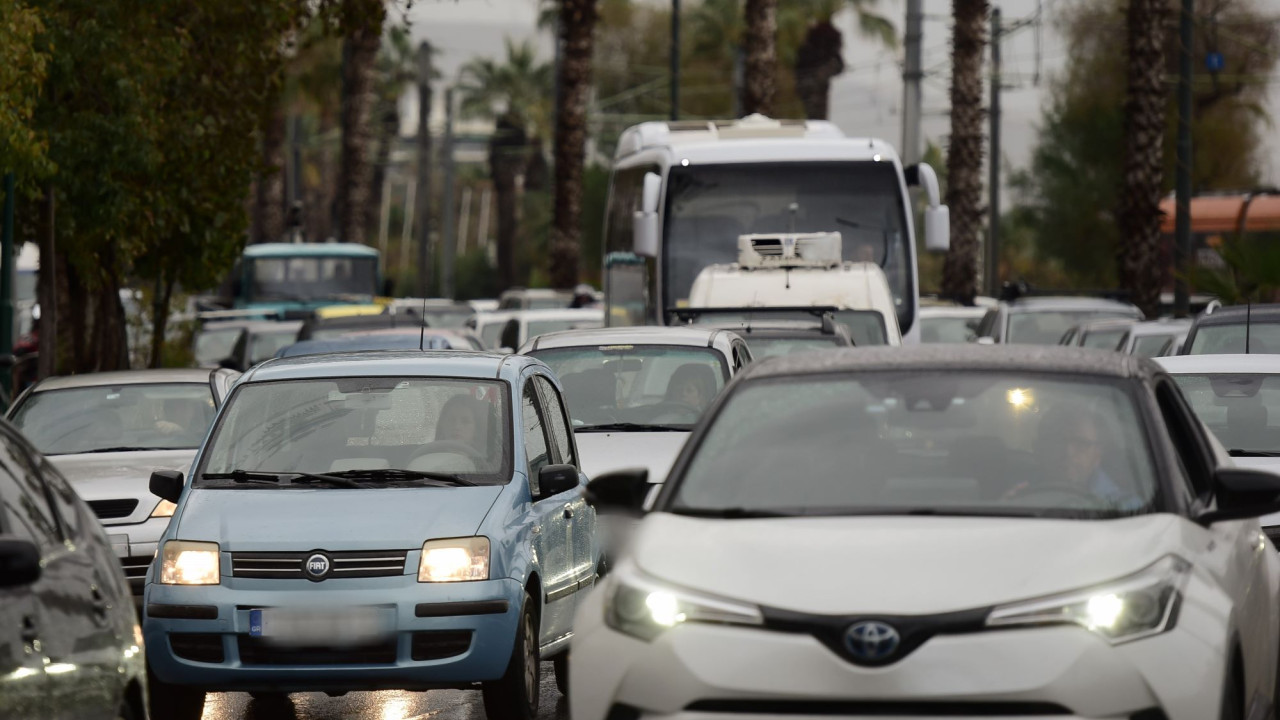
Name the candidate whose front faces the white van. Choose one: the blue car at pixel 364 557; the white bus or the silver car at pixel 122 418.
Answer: the white bus

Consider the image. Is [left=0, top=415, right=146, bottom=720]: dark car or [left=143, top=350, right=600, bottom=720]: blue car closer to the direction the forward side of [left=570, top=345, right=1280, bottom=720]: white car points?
the dark car

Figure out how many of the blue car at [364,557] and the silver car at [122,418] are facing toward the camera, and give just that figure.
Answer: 2

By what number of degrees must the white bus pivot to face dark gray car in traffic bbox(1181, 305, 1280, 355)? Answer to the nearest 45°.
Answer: approximately 45° to its left

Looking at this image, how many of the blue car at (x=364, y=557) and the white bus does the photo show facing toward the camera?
2

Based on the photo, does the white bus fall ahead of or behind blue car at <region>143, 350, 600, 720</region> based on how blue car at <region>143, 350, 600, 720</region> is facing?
behind

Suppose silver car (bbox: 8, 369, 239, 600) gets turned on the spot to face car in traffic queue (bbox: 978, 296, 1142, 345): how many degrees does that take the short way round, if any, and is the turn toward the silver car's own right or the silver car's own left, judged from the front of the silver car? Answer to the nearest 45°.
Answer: approximately 135° to the silver car's own left

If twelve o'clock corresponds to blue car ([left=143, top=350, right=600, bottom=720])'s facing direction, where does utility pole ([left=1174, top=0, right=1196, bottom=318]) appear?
The utility pole is roughly at 7 o'clock from the blue car.

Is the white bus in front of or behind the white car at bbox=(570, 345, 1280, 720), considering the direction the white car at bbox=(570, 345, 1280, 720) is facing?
behind

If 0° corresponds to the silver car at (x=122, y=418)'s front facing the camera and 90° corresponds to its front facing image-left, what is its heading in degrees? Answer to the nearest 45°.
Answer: approximately 0°

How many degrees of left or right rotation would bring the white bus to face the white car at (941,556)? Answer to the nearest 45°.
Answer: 0° — it already faces it
